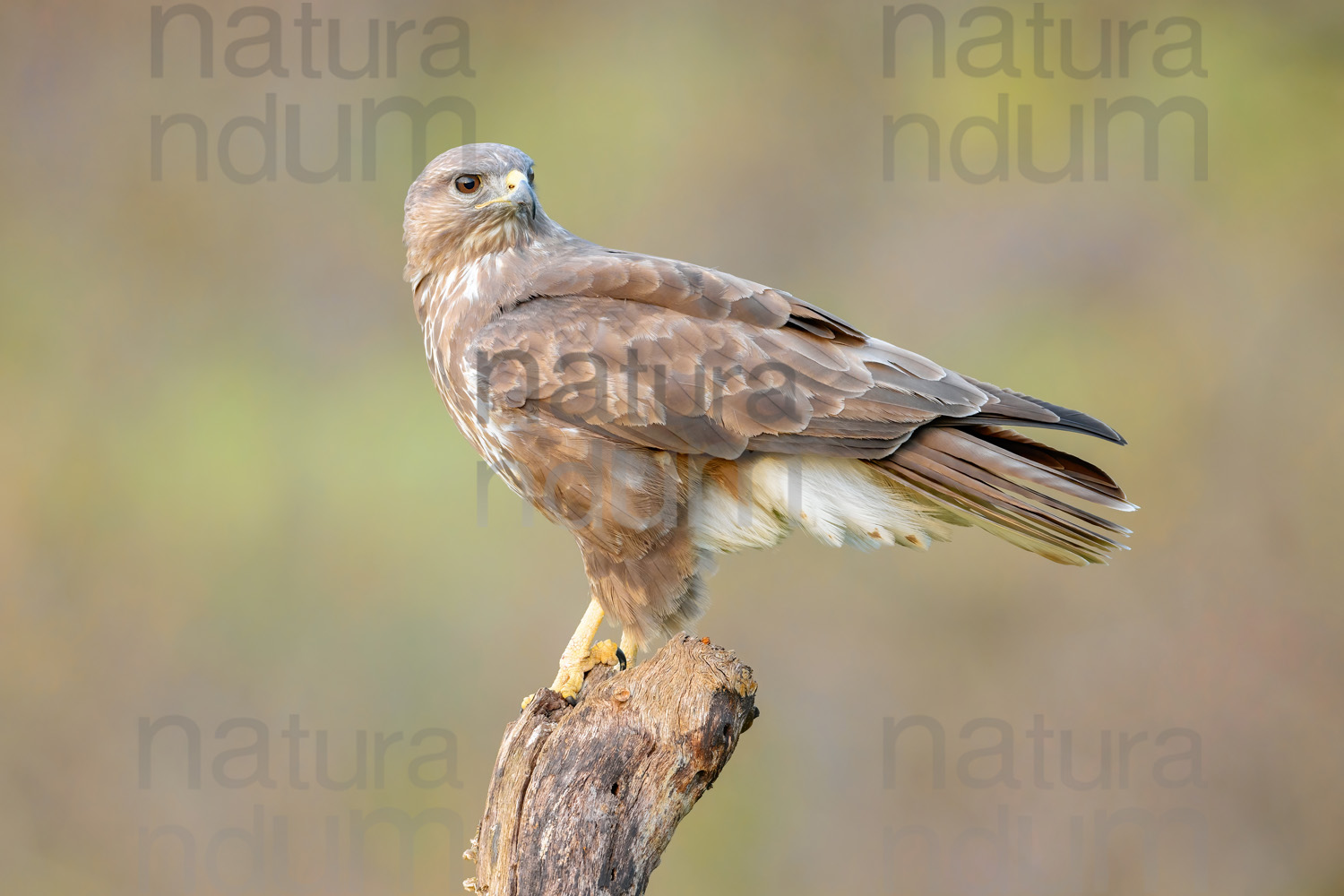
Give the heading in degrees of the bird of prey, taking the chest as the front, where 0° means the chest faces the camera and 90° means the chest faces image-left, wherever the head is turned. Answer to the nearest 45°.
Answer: approximately 90°
